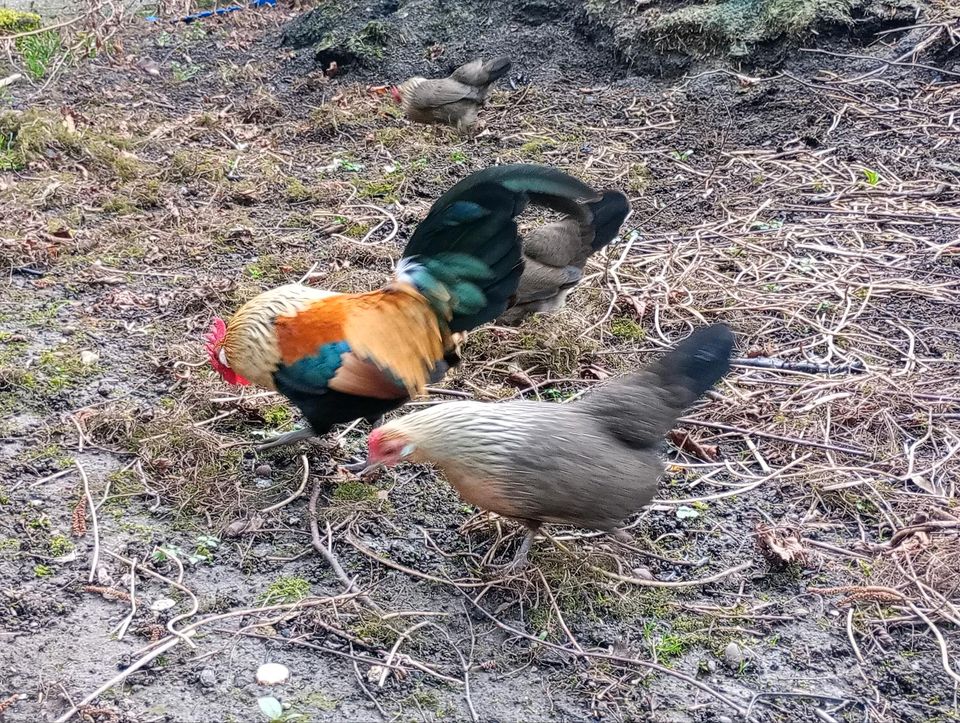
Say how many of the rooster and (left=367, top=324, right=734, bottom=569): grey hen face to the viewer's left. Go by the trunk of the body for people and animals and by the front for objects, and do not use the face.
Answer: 2

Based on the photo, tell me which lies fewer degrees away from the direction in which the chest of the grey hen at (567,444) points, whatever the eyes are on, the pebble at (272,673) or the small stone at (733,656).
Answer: the pebble

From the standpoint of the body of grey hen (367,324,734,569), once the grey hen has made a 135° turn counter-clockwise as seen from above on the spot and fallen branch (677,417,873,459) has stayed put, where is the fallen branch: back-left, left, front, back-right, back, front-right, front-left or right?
left

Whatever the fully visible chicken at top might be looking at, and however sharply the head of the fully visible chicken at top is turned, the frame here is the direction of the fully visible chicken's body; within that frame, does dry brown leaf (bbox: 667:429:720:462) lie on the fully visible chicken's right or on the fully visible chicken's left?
on the fully visible chicken's left

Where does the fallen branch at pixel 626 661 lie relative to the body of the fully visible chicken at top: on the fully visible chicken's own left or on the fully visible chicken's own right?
on the fully visible chicken's own left

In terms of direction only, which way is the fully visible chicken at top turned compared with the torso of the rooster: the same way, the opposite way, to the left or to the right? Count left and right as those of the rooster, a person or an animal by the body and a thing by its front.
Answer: the same way

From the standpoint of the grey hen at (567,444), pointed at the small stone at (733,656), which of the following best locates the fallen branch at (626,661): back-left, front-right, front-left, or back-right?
front-right

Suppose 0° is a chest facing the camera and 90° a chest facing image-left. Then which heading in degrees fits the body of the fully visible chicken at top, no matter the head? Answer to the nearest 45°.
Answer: approximately 90°

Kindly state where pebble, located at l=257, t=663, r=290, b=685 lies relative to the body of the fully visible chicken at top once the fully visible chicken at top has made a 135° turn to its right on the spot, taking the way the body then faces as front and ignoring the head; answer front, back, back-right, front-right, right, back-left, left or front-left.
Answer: back-right

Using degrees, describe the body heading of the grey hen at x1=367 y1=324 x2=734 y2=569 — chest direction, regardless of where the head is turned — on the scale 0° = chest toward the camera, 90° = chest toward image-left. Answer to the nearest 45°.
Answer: approximately 90°

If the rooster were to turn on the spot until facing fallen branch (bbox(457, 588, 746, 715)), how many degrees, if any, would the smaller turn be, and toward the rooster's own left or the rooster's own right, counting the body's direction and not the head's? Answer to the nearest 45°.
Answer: approximately 135° to the rooster's own left

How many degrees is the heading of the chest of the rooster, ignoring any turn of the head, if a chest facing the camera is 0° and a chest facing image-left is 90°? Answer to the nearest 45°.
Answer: approximately 90°

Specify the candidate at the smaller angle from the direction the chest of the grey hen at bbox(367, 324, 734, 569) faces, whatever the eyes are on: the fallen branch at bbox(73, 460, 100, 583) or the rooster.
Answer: the fallen branch

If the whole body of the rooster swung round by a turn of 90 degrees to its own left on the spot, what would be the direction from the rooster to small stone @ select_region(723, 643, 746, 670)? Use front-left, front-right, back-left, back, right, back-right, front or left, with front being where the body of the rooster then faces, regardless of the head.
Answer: front-left
